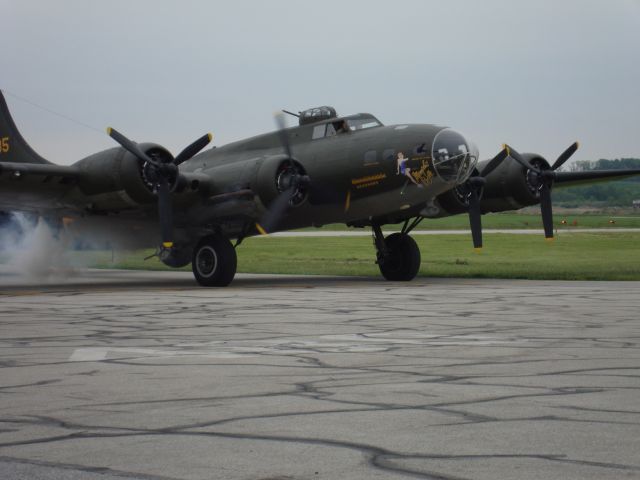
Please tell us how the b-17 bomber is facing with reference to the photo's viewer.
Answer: facing the viewer and to the right of the viewer

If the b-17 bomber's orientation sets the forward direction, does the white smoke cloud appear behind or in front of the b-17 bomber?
behind
